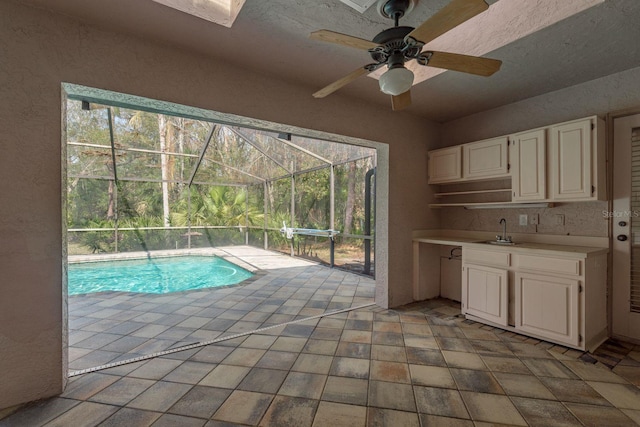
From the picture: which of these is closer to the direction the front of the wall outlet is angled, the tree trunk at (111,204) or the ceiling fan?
the ceiling fan

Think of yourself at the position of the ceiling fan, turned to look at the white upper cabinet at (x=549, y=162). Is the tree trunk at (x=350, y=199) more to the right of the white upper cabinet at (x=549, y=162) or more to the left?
left

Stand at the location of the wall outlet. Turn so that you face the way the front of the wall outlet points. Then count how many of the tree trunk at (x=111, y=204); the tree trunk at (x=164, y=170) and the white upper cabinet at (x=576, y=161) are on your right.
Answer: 2

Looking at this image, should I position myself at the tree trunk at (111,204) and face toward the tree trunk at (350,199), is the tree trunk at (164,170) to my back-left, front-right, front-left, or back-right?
front-left

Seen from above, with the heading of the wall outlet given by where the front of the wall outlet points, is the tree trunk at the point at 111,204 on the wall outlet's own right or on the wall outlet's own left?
on the wall outlet's own right

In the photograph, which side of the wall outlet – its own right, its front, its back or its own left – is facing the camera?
front

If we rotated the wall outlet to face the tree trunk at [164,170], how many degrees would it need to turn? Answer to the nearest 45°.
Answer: approximately 90° to its right

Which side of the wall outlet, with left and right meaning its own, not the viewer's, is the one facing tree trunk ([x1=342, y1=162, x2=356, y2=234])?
right

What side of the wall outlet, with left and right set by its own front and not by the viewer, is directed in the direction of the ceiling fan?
front
